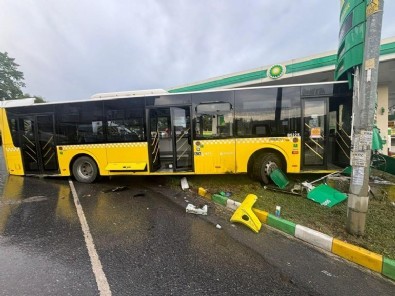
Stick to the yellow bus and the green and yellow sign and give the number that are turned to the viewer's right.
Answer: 1

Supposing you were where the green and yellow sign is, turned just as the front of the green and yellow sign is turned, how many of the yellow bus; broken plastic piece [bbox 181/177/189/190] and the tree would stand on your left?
0

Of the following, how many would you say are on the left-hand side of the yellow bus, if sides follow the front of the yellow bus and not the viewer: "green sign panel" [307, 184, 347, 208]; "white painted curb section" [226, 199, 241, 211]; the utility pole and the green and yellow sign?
0

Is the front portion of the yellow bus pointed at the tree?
no

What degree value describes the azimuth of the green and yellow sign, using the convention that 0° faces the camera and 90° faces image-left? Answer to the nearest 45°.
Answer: approximately 45°

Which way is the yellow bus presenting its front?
to the viewer's right

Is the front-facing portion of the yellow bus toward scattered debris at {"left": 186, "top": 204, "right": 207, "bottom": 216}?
no

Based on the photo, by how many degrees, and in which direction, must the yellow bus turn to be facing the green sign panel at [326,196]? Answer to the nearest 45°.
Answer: approximately 45° to its right

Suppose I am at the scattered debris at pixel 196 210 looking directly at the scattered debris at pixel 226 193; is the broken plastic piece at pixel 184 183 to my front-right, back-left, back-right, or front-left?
front-left

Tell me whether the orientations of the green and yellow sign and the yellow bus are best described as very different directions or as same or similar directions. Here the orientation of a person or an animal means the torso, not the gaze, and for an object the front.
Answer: very different directions

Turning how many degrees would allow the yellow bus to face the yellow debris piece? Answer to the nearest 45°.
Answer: approximately 90° to its right

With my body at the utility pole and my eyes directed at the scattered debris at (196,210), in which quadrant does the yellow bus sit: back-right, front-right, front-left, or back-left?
front-right

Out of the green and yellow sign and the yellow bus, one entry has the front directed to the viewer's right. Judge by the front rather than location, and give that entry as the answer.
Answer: the yellow bus
